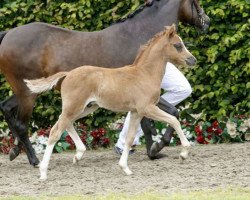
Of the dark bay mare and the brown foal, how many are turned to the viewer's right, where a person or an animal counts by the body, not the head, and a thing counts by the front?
2

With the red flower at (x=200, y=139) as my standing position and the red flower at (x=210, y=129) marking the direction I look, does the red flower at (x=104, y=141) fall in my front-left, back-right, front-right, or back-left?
back-left

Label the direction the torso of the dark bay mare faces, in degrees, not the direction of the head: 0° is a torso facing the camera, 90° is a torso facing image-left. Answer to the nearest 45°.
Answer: approximately 270°

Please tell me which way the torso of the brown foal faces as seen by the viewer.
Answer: to the viewer's right
